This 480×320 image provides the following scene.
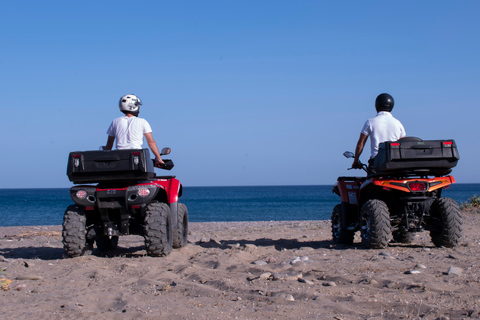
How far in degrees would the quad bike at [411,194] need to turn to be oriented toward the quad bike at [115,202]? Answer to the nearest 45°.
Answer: approximately 45° to its left

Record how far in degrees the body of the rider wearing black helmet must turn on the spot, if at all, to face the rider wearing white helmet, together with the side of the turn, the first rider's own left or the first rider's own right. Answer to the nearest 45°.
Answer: approximately 45° to the first rider's own left

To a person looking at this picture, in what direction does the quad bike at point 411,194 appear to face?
facing away from the viewer and to the left of the viewer

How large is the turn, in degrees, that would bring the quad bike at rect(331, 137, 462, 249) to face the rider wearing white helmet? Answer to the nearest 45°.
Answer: approximately 45° to its left

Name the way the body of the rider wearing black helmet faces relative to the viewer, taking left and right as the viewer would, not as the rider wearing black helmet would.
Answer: facing away from the viewer and to the left of the viewer

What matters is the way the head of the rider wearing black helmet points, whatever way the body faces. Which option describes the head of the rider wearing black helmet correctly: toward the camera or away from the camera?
away from the camera

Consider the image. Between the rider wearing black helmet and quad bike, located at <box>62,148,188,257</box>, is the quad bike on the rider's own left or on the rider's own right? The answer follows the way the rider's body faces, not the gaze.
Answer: on the rider's own left
